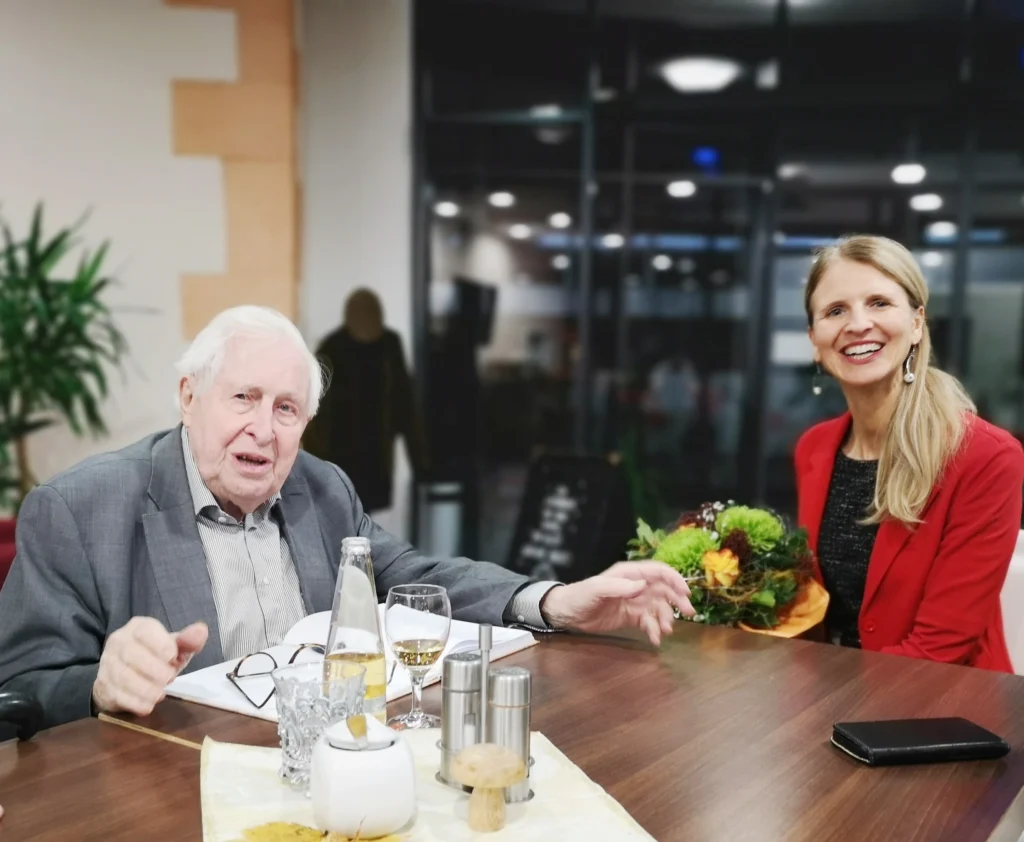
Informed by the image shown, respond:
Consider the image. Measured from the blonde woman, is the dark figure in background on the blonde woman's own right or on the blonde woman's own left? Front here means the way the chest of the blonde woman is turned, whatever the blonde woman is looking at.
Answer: on the blonde woman's own right

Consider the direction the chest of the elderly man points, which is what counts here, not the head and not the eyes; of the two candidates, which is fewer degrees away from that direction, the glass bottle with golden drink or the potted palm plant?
the glass bottle with golden drink

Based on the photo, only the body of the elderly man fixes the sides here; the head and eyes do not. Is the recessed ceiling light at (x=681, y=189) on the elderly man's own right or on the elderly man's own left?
on the elderly man's own left

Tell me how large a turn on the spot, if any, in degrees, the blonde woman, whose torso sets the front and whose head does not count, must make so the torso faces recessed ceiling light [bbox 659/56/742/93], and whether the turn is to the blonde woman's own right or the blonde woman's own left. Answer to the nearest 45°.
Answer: approximately 135° to the blonde woman's own right

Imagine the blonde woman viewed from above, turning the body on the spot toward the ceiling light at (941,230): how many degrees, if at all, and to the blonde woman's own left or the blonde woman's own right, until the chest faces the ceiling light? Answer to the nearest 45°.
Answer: approximately 135° to the blonde woman's own right

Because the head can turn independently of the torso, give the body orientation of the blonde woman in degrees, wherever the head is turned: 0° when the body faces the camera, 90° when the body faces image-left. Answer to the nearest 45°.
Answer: approximately 45°

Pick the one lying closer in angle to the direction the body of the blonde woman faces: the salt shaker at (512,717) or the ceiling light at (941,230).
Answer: the salt shaker

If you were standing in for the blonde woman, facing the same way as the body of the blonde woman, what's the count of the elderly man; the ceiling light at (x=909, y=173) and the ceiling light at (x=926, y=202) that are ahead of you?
1

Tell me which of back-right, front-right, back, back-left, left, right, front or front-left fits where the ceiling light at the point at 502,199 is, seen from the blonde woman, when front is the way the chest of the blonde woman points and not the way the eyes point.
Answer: right

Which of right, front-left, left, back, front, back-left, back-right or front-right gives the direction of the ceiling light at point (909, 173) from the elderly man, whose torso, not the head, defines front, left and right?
left

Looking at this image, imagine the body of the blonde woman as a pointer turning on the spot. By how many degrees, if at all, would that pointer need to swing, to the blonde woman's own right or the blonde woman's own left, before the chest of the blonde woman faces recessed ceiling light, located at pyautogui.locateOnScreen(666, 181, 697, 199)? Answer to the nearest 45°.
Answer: approximately 135° to the blonde woman's own right

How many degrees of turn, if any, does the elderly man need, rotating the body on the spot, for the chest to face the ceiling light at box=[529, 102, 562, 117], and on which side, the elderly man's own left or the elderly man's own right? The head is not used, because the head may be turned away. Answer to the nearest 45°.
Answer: approximately 135° to the elderly man's own left
